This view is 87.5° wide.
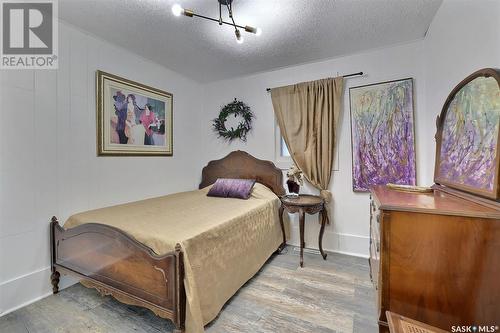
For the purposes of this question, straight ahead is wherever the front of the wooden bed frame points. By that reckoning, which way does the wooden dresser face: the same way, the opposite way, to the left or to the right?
to the right

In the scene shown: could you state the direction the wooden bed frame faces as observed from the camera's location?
facing the viewer and to the left of the viewer

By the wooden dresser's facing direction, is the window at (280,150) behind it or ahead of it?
ahead

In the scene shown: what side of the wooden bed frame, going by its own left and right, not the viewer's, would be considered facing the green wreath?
back

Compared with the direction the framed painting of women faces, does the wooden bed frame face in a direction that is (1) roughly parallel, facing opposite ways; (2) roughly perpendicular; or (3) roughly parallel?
roughly perpendicular

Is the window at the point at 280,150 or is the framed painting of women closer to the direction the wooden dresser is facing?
the framed painting of women

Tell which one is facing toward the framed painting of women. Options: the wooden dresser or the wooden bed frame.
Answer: the wooden dresser

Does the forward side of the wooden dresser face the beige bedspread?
yes

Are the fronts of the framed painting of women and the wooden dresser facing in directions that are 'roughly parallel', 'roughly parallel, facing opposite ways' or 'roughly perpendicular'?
roughly parallel, facing opposite ways

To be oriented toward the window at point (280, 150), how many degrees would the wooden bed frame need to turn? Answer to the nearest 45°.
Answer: approximately 180°

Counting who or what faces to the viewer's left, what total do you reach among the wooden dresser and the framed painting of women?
1

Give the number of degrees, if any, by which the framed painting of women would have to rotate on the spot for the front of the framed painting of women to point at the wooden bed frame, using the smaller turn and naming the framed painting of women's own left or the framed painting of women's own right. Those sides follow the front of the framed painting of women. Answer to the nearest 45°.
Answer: approximately 45° to the framed painting of women's own right

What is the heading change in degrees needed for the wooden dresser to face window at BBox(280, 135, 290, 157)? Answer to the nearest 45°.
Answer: approximately 45° to its right

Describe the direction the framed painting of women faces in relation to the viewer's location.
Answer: facing the viewer and to the right of the viewer

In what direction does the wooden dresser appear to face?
to the viewer's left

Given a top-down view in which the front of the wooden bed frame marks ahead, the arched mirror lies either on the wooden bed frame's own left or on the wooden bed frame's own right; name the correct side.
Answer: on the wooden bed frame's own left

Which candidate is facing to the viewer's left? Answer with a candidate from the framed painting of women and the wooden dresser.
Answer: the wooden dresser

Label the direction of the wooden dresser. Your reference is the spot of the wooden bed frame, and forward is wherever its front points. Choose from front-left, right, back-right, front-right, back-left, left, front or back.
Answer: left
